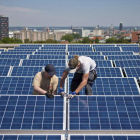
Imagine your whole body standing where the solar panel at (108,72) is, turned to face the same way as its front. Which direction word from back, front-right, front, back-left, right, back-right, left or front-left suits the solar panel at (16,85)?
front-right

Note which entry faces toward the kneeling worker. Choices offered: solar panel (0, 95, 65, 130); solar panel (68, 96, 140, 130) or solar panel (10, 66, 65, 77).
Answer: solar panel (10, 66, 65, 77)

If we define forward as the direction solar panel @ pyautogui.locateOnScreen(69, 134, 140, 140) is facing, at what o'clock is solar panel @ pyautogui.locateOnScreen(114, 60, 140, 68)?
solar panel @ pyautogui.locateOnScreen(114, 60, 140, 68) is roughly at 6 o'clock from solar panel @ pyautogui.locateOnScreen(69, 134, 140, 140).

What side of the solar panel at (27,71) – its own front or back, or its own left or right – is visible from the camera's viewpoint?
front

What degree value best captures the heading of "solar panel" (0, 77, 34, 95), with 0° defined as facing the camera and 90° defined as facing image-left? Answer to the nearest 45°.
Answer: approximately 0°

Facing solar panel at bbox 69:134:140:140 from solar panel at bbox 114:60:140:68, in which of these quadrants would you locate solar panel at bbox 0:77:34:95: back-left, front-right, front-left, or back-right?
front-right

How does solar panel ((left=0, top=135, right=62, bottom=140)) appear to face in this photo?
toward the camera

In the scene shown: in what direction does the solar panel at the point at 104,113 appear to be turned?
toward the camera

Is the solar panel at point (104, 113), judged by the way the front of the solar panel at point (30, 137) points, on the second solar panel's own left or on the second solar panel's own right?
on the second solar panel's own left

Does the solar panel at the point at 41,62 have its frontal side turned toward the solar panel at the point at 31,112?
yes

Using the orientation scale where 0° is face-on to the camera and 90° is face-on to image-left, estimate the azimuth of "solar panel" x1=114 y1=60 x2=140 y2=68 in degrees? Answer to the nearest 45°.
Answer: approximately 0°
